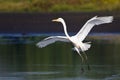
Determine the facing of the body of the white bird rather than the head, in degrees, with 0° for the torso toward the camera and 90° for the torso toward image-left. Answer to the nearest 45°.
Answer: approximately 45°
